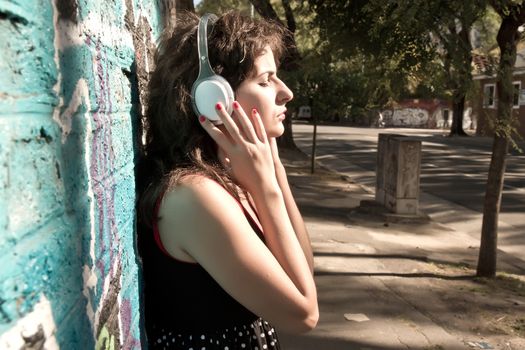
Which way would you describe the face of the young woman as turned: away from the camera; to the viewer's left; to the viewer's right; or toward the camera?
to the viewer's right

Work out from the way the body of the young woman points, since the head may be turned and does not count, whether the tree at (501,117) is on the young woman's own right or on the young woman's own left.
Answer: on the young woman's own left

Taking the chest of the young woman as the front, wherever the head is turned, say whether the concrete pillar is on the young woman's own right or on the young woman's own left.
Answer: on the young woman's own left

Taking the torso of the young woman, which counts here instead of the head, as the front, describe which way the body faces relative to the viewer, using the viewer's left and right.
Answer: facing to the right of the viewer

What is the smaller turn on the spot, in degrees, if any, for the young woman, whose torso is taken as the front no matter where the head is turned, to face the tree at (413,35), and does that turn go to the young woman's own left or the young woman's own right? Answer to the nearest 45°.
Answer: approximately 45° to the young woman's own left
